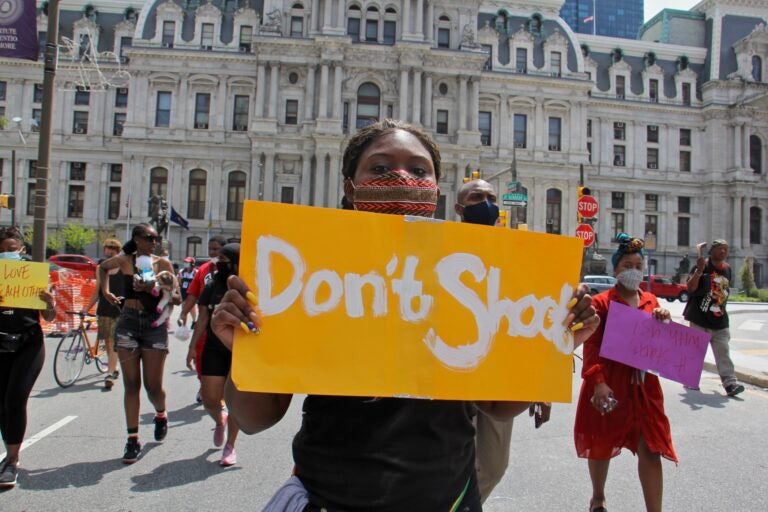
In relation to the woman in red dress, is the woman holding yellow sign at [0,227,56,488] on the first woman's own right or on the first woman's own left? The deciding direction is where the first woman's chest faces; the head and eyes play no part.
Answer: on the first woman's own right

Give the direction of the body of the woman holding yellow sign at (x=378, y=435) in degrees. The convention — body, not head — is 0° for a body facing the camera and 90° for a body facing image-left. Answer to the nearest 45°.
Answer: approximately 0°

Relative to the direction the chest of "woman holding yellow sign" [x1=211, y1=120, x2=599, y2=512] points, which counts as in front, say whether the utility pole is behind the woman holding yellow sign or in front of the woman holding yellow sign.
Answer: behind

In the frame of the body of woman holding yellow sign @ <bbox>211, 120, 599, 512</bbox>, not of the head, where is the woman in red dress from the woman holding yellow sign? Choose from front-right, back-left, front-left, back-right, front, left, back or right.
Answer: back-left

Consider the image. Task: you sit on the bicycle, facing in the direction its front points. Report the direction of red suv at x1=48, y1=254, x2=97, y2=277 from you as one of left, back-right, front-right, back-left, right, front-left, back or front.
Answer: back-right

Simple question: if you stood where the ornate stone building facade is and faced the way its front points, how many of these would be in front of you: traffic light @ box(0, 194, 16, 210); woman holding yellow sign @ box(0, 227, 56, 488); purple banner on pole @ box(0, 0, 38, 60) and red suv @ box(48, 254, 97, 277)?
4

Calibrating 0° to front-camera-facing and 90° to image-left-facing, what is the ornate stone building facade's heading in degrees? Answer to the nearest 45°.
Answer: approximately 0°

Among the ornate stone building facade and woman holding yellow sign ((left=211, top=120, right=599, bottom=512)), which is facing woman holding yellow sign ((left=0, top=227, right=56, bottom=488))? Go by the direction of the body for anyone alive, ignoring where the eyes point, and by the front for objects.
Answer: the ornate stone building facade

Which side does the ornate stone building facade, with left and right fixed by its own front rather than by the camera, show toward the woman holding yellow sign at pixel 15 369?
front
